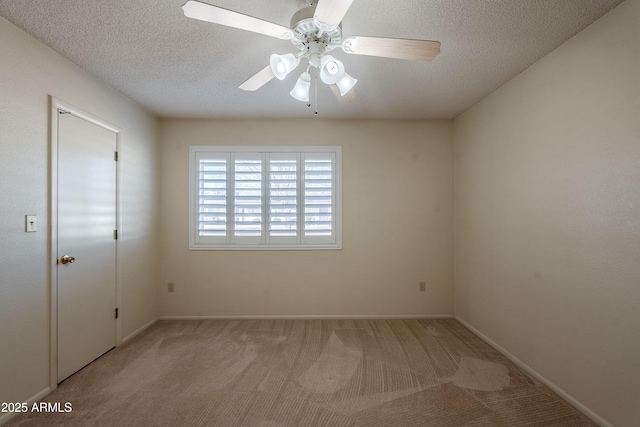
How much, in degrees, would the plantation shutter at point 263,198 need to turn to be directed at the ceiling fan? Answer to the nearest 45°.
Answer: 0° — it already faces it

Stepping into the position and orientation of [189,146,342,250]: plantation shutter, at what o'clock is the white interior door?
The white interior door is roughly at 2 o'clock from the plantation shutter.

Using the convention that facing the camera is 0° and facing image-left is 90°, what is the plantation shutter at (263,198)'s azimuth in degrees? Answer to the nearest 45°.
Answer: approximately 0°
